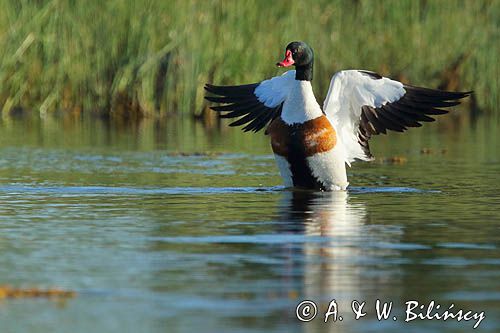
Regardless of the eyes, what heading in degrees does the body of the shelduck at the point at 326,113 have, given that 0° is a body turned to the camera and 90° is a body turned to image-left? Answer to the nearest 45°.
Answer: approximately 45°
